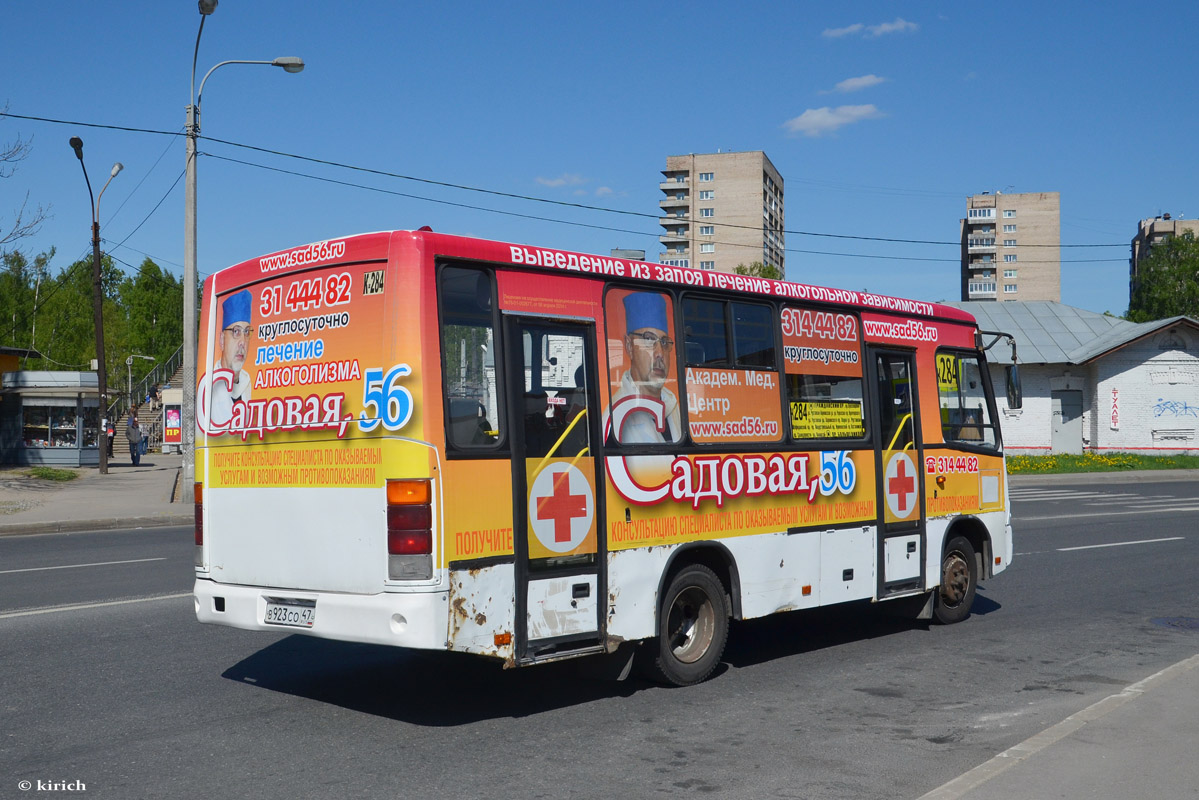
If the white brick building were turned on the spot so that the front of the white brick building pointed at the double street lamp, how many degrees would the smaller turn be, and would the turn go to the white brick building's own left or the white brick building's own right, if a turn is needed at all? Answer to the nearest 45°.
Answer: approximately 45° to the white brick building's own right

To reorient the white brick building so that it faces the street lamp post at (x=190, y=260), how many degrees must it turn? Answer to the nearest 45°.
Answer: approximately 45° to its right

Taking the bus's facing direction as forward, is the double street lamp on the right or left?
on its left

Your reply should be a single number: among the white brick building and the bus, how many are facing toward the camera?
1

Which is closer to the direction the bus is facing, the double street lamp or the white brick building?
the white brick building

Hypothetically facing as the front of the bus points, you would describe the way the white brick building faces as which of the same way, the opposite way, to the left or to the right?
the opposite way

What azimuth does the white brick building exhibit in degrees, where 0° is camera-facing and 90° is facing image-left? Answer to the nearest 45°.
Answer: approximately 0°

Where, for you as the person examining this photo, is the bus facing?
facing away from the viewer and to the right of the viewer

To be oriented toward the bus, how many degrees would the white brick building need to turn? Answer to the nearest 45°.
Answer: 0° — it already faces it

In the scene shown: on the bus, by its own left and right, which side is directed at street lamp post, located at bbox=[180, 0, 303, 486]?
left
